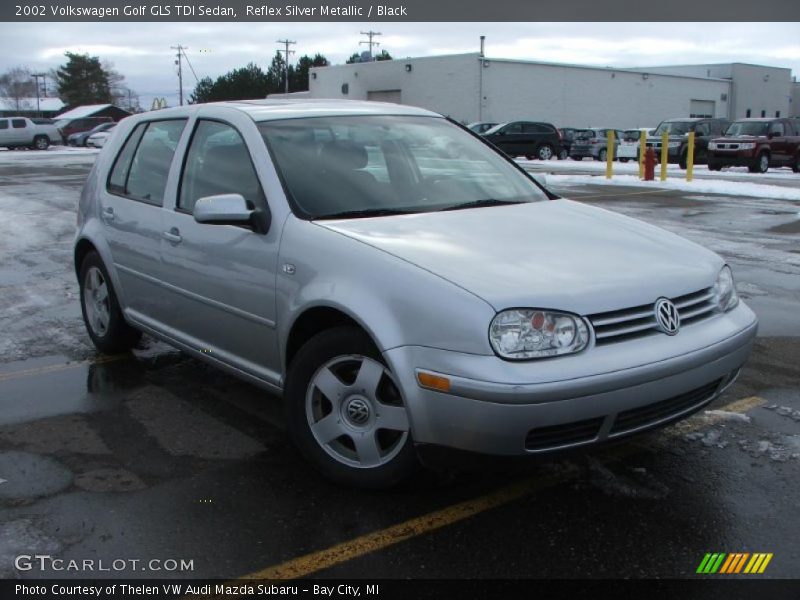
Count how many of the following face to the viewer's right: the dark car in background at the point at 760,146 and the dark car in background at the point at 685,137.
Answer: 0

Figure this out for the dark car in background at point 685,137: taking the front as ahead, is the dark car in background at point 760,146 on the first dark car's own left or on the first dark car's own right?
on the first dark car's own left

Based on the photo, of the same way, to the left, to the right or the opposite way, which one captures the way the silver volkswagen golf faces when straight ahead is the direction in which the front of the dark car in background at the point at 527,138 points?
to the left

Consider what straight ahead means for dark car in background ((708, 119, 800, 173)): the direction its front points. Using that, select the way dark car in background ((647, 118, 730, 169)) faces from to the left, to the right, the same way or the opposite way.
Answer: the same way

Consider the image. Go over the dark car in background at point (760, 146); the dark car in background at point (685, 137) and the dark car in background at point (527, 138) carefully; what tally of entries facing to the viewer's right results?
0

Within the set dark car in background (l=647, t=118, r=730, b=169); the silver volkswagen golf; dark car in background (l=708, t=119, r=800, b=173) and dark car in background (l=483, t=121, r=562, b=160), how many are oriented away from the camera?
0

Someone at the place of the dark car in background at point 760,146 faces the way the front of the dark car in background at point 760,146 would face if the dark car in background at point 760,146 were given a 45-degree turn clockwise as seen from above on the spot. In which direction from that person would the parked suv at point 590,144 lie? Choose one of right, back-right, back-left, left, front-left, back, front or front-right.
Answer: front-right

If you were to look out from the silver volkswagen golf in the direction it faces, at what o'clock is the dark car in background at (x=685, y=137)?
The dark car in background is roughly at 8 o'clock from the silver volkswagen golf.

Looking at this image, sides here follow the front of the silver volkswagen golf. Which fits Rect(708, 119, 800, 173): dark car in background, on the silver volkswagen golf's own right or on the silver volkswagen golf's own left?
on the silver volkswagen golf's own left

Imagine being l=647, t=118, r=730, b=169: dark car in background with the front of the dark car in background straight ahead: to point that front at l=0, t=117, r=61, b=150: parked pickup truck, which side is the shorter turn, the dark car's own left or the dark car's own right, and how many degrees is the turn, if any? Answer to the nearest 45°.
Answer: approximately 45° to the dark car's own right

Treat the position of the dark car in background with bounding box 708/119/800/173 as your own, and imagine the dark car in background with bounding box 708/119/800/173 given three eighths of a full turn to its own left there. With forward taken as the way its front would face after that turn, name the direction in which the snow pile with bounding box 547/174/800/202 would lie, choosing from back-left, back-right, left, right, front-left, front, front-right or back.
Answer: right

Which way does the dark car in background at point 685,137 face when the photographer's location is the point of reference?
facing the viewer and to the left of the viewer

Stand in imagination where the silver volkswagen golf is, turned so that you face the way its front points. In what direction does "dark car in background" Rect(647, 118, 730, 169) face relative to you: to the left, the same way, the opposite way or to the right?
to the right

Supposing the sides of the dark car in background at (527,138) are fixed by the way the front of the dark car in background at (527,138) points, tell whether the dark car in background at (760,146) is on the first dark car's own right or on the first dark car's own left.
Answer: on the first dark car's own left

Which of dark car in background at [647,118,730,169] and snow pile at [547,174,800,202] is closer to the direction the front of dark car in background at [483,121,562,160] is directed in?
the snow pile

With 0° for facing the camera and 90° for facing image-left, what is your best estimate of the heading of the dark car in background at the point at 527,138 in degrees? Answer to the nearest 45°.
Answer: approximately 45°

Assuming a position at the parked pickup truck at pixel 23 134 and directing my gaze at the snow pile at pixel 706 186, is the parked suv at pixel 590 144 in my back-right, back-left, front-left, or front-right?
front-left

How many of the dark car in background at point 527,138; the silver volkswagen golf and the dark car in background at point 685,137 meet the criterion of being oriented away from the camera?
0

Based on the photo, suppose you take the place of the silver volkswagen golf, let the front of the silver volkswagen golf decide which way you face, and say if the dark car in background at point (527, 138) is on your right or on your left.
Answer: on your left

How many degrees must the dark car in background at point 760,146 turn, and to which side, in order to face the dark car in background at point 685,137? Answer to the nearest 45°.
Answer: approximately 90° to its right
